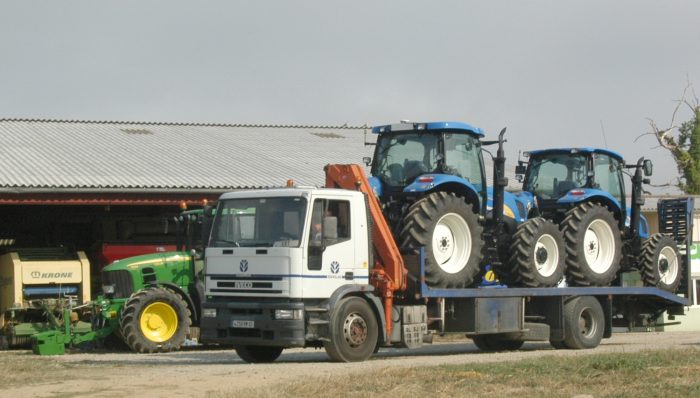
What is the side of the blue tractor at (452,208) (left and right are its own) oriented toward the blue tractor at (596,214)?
front

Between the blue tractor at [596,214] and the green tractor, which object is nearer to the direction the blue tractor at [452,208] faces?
the blue tractor

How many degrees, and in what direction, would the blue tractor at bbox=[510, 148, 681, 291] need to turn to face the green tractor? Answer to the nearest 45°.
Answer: approximately 135° to its left

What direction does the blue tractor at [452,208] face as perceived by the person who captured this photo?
facing away from the viewer and to the right of the viewer

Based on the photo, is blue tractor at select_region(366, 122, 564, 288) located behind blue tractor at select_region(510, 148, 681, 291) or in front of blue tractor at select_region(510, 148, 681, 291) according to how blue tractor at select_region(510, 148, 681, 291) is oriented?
behind

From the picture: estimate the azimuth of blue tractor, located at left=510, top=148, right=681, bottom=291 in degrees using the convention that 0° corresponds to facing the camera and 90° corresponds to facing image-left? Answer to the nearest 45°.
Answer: approximately 225°

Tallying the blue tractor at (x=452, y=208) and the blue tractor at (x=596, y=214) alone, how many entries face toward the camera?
0
